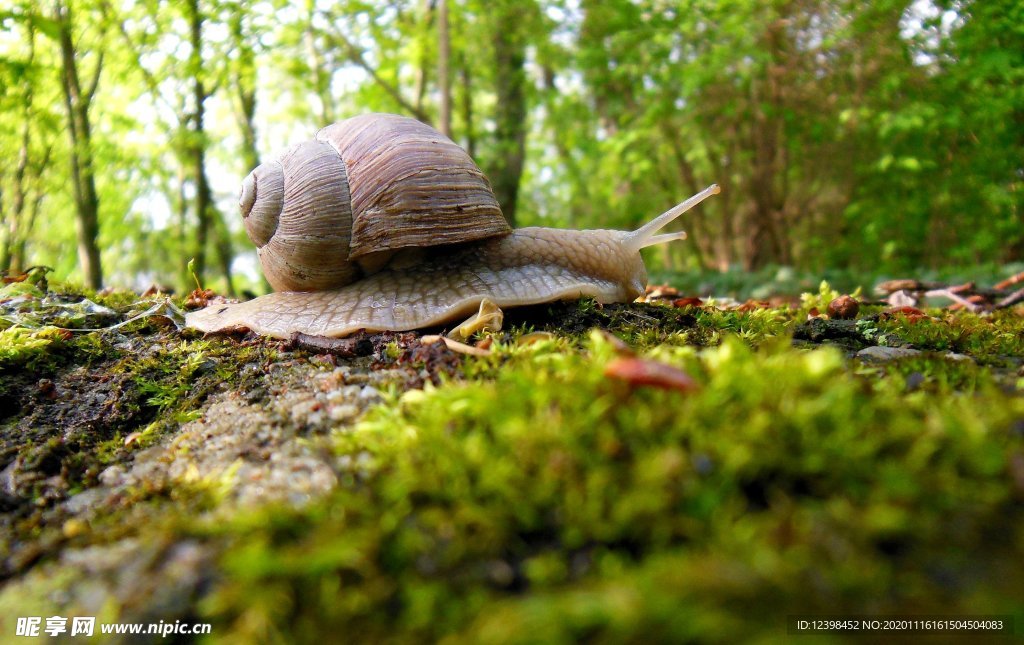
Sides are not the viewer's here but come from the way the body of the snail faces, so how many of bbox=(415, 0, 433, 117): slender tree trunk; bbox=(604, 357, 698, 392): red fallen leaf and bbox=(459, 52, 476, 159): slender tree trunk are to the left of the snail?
2

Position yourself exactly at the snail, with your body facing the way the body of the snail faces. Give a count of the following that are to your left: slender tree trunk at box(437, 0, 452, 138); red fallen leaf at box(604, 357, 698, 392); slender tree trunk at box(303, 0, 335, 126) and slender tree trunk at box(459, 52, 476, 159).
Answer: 3

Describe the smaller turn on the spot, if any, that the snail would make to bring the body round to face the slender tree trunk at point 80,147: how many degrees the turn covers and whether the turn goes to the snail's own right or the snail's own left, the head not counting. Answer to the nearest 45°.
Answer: approximately 135° to the snail's own left

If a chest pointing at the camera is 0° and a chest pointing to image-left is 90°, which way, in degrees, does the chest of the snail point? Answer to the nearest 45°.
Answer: approximately 270°

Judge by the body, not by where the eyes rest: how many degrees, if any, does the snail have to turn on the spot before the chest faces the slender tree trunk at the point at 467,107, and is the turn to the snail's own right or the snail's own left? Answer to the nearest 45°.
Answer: approximately 90° to the snail's own left

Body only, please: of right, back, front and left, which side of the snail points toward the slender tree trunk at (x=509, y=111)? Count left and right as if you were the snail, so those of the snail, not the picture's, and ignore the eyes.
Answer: left

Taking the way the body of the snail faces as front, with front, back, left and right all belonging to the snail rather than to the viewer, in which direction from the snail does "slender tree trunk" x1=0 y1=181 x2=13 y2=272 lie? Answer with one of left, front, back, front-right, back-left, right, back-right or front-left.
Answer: back-left

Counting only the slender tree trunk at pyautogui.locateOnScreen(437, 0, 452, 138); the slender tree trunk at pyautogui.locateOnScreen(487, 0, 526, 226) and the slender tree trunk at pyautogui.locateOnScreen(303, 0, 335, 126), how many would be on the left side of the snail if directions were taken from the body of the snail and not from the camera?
3

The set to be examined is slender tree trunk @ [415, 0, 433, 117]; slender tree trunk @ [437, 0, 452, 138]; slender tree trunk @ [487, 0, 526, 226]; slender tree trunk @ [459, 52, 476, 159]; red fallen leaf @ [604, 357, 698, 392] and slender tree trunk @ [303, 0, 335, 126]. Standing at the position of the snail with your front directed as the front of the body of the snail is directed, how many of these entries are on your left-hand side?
5

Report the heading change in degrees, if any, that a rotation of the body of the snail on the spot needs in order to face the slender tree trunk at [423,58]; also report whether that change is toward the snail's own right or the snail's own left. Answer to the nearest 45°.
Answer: approximately 90° to the snail's own left

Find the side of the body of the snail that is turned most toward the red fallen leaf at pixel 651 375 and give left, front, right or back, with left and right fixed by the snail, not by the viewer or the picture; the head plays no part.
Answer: right

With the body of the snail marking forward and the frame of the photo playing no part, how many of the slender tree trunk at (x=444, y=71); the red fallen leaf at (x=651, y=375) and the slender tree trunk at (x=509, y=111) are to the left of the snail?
2

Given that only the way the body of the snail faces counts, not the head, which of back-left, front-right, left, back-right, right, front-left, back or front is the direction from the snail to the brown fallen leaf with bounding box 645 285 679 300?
front-left

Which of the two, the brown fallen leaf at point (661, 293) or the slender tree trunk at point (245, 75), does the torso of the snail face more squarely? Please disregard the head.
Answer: the brown fallen leaf
